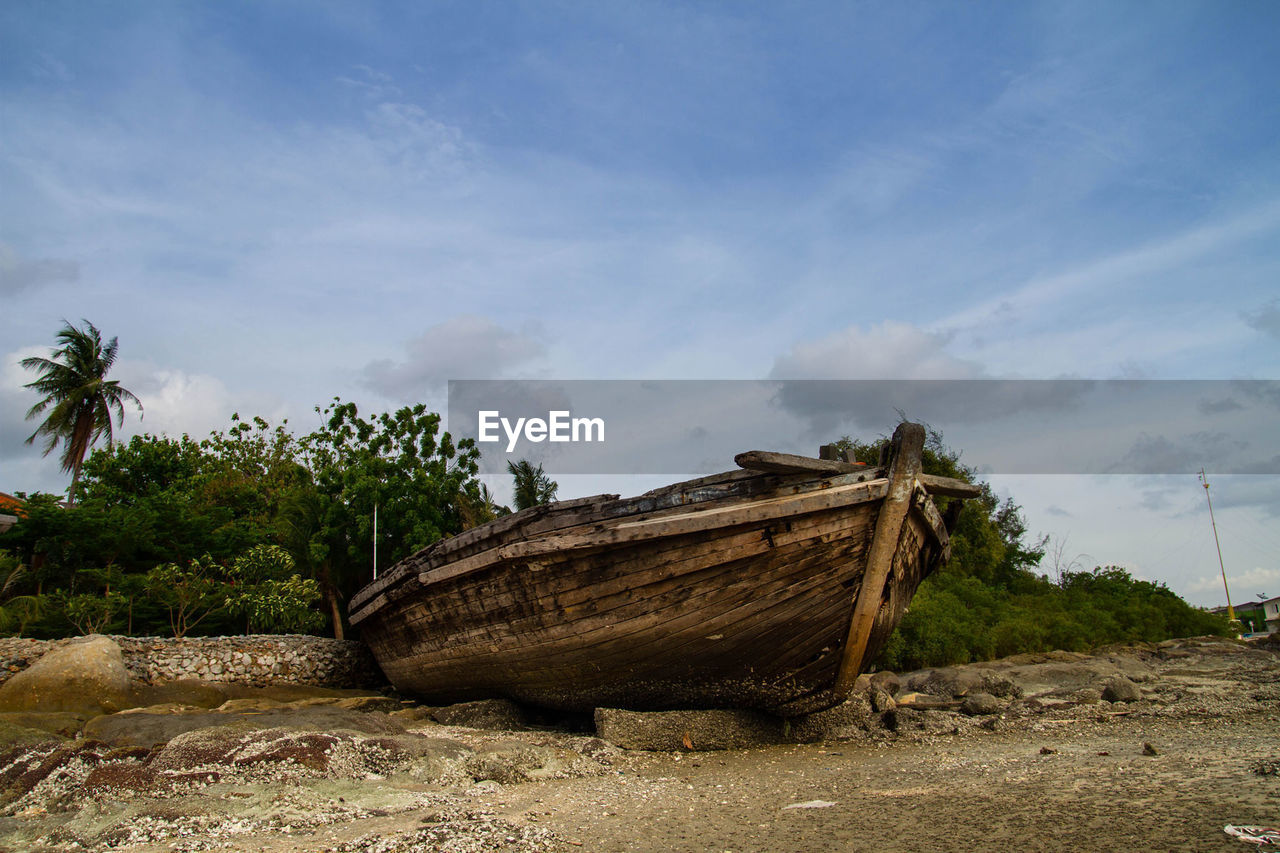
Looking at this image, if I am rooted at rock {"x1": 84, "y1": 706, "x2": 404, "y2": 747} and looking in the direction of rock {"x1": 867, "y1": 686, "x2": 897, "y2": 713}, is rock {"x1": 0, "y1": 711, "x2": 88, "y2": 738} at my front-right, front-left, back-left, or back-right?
back-left

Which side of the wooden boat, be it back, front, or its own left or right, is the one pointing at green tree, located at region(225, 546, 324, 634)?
back

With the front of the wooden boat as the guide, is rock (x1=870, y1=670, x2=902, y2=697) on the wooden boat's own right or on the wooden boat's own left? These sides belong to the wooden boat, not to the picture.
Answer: on the wooden boat's own left

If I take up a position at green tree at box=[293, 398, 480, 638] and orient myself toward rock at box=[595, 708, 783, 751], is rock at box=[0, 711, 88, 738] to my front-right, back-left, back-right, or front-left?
front-right

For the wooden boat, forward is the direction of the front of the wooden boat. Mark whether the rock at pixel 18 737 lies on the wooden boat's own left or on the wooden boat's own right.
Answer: on the wooden boat's own right

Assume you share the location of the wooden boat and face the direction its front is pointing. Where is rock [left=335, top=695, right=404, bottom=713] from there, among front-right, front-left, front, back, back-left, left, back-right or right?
back

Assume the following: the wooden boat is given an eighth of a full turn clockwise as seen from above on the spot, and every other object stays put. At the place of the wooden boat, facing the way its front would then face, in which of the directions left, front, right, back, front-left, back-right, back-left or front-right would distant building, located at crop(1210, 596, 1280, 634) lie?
back-left

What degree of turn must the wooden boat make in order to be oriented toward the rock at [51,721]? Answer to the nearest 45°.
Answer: approximately 135° to its right

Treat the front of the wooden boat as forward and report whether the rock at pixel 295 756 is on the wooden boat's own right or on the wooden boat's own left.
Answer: on the wooden boat's own right

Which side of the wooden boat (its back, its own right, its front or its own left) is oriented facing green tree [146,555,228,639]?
back

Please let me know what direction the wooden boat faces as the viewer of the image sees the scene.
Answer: facing the viewer and to the right of the viewer
